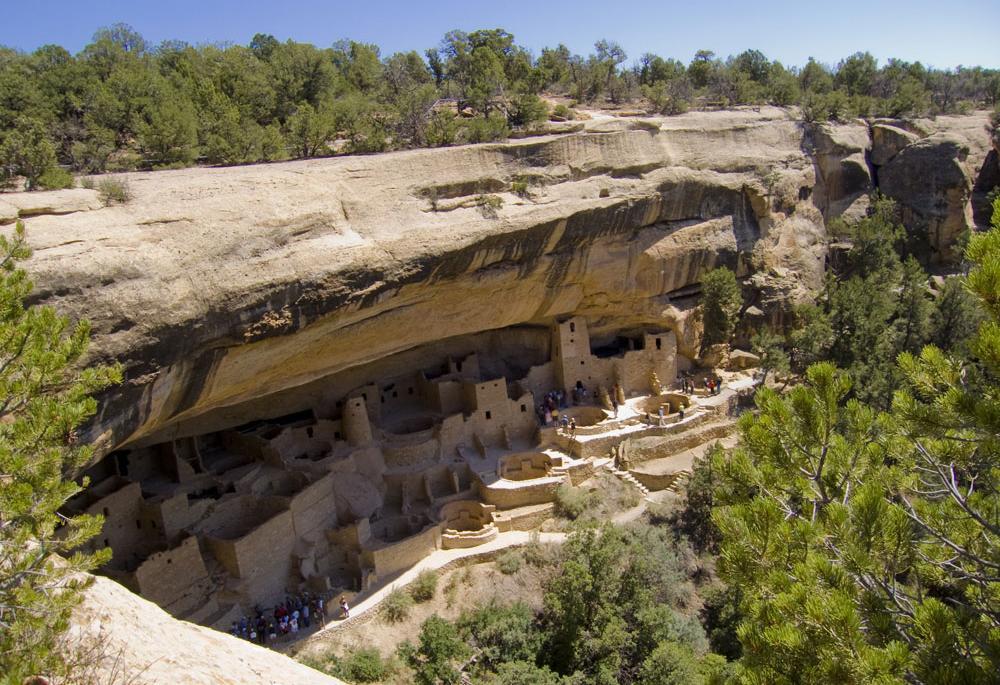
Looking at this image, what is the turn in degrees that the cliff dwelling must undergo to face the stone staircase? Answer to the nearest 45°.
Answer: approximately 45° to its left

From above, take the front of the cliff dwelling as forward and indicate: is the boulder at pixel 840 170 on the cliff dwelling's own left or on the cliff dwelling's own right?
on the cliff dwelling's own left

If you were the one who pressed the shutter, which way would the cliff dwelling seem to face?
facing the viewer and to the right of the viewer

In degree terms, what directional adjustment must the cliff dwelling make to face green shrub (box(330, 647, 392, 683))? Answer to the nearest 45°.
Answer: approximately 45° to its right

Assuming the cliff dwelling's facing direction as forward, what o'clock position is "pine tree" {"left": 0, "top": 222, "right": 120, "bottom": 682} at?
The pine tree is roughly at 2 o'clock from the cliff dwelling.

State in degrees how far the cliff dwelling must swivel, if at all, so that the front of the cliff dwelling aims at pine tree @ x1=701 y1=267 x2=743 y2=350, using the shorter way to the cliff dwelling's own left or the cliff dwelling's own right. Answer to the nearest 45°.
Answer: approximately 45° to the cliff dwelling's own left

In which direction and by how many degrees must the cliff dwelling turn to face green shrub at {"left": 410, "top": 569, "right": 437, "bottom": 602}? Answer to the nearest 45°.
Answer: approximately 45° to its right
